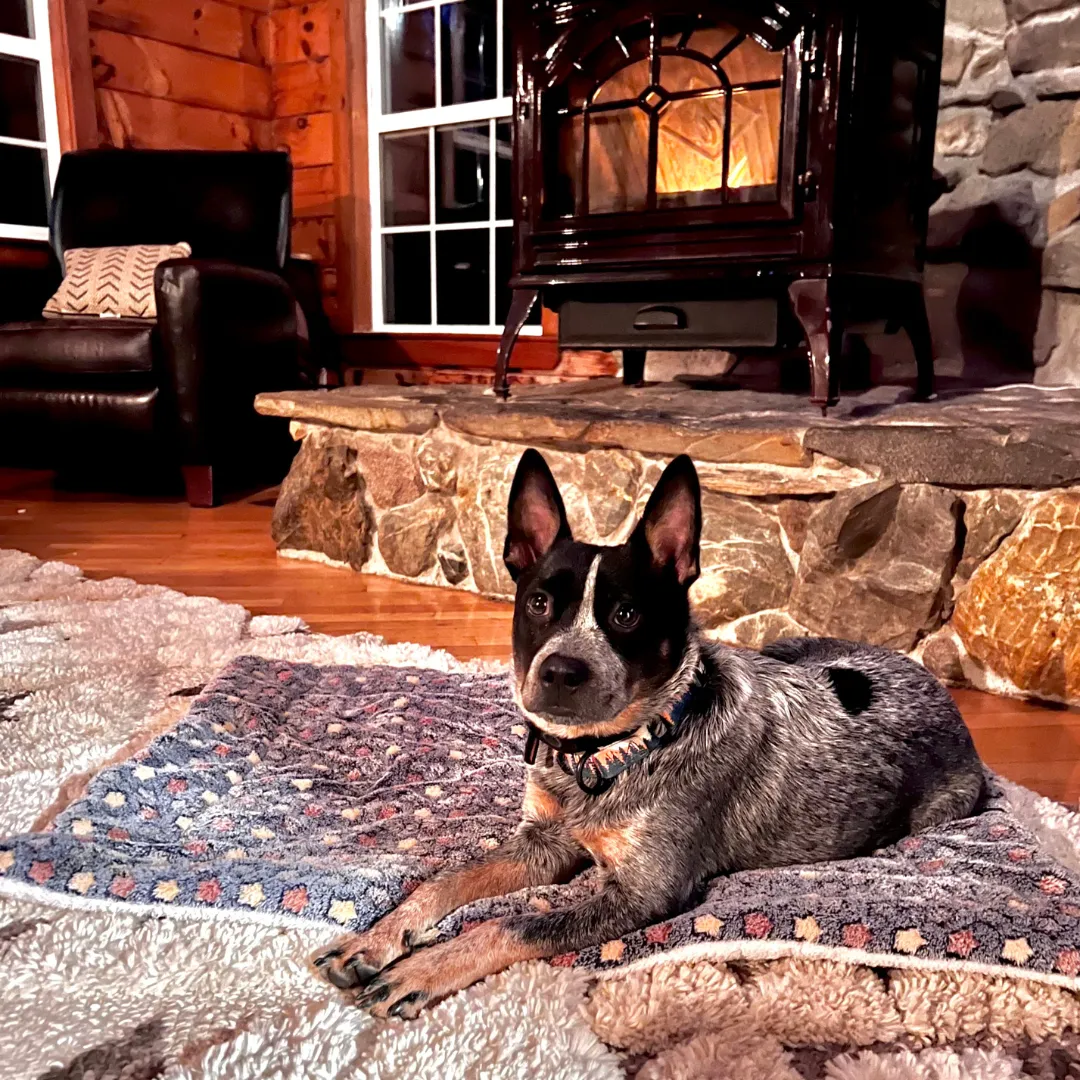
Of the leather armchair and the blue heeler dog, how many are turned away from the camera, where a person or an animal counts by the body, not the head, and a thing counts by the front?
0

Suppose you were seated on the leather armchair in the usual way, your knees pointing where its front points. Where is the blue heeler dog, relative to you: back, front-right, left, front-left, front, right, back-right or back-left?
front-left

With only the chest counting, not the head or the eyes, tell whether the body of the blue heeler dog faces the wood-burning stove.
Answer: no

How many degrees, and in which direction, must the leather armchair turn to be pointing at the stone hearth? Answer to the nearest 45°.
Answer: approximately 90° to its left

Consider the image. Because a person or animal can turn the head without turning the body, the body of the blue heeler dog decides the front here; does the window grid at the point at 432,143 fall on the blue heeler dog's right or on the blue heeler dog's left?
on the blue heeler dog's right

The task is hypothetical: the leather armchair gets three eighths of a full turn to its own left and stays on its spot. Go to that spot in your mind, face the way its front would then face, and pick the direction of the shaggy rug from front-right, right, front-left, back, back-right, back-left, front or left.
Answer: right

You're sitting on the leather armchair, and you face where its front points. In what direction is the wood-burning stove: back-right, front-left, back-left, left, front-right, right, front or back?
left

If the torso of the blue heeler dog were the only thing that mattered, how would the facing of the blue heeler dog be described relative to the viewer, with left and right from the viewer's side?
facing the viewer and to the left of the viewer

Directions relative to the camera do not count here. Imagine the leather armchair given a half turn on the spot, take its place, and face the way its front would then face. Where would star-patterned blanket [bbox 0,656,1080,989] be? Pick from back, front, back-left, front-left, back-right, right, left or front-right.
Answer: back-right

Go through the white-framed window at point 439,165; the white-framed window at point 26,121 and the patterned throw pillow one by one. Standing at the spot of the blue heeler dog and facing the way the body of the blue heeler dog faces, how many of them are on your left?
0

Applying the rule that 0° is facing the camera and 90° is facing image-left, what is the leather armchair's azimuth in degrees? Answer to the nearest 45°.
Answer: approximately 45°

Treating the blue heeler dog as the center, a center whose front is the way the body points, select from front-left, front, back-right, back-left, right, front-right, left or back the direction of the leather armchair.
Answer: right

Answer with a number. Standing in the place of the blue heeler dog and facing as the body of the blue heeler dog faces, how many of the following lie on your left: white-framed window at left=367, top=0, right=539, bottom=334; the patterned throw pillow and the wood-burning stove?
0

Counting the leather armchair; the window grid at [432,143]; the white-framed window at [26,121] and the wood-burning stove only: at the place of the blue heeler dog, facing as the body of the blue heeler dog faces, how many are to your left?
0

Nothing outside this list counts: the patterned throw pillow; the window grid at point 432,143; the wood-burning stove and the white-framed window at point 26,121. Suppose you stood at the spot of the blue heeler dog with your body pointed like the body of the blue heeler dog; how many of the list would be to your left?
0

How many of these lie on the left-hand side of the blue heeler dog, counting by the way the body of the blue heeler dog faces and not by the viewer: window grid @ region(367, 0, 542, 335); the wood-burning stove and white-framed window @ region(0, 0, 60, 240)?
0

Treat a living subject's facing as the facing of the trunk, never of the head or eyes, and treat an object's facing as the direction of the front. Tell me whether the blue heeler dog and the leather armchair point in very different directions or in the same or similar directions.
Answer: same or similar directions

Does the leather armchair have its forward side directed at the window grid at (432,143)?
no
